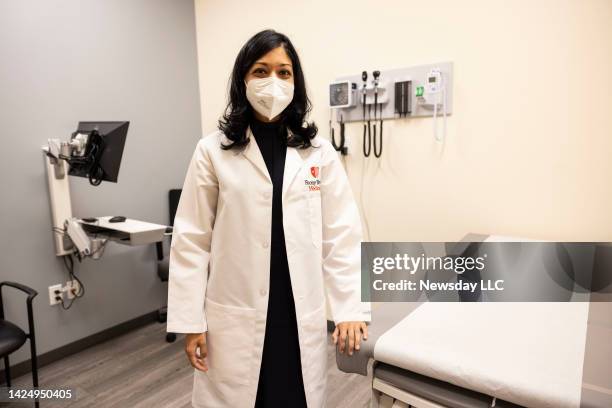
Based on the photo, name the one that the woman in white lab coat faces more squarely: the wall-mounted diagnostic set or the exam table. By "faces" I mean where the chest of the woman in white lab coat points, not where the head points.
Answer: the exam table

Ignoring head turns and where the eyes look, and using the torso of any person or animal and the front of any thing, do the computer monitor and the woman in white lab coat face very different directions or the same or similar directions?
very different directions

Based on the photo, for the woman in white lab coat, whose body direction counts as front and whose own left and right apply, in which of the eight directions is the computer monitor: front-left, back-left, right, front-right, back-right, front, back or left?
back-right

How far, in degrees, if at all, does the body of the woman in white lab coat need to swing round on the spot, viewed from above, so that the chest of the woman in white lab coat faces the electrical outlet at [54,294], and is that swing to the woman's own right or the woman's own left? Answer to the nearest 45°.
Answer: approximately 135° to the woman's own right

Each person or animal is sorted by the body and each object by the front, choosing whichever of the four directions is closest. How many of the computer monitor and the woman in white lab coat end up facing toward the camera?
1

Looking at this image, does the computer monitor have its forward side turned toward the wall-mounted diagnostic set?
no

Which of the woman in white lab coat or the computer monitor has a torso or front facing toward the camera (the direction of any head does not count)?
the woman in white lab coat

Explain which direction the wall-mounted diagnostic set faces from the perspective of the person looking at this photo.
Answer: facing the viewer and to the left of the viewer

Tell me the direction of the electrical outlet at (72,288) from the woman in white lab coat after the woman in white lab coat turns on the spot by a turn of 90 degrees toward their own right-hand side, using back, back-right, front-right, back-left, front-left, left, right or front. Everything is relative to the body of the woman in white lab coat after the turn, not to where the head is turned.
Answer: front-right

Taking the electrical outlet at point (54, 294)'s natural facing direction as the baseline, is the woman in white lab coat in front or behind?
in front

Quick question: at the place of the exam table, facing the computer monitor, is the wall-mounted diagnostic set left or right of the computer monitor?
right

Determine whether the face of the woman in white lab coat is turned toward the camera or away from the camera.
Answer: toward the camera

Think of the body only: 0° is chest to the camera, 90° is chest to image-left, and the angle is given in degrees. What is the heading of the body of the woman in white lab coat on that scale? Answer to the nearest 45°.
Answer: approximately 0°

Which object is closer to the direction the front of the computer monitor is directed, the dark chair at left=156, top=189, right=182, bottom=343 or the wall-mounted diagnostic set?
the dark chair

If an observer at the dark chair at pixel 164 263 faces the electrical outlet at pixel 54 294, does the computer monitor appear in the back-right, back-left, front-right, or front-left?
front-left

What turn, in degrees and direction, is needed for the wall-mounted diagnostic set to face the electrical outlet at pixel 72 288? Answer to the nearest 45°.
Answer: approximately 45° to its right

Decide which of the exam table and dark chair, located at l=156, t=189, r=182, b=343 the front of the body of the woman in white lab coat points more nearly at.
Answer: the exam table

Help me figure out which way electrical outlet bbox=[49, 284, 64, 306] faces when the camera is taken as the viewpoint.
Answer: facing the viewer and to the right of the viewer
